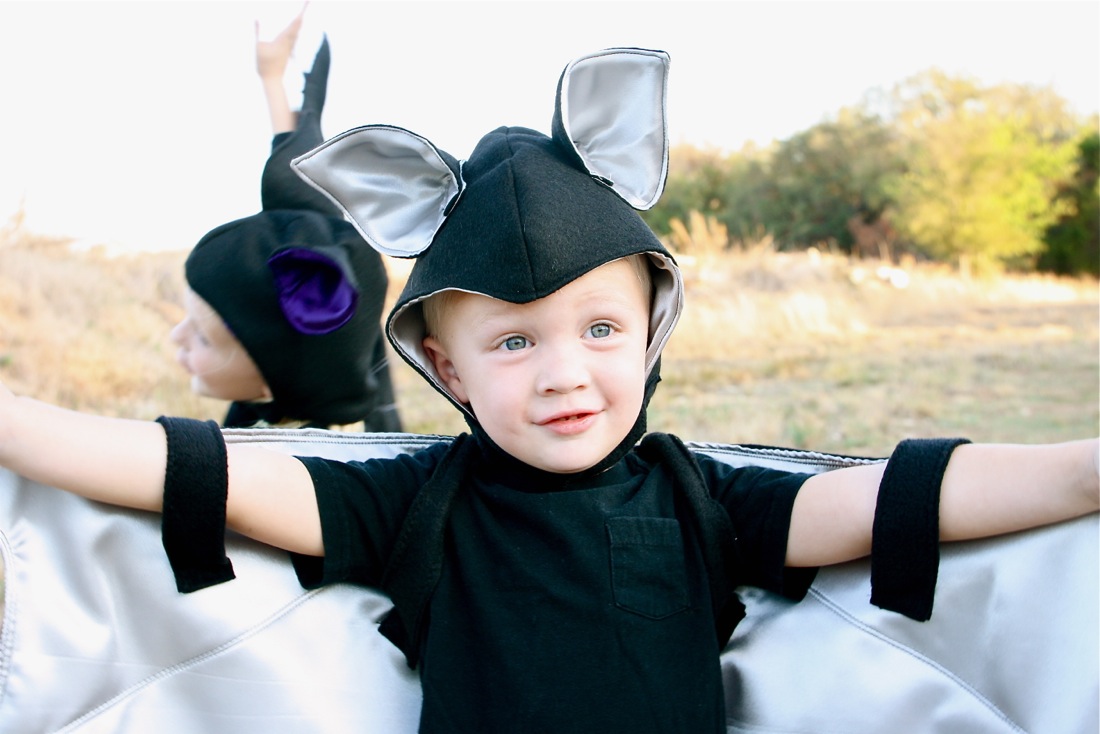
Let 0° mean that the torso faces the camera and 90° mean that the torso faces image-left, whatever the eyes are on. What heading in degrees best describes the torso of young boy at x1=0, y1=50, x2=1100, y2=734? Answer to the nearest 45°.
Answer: approximately 0°

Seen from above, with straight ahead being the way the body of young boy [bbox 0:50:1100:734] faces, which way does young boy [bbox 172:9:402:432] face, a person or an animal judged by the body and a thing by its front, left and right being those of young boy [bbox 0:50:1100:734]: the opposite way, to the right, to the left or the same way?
to the right

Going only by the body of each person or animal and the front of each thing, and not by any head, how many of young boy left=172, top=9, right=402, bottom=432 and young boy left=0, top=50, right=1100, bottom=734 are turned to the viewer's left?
1

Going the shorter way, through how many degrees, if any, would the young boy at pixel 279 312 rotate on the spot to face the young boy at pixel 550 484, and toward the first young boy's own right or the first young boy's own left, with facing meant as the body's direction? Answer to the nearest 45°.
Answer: approximately 90° to the first young boy's own left

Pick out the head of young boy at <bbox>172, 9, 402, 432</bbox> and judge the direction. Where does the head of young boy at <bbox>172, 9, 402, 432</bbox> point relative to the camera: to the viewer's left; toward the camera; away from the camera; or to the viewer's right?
to the viewer's left

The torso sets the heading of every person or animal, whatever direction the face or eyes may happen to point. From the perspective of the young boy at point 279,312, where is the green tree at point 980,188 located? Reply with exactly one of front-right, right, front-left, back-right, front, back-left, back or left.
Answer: back-right

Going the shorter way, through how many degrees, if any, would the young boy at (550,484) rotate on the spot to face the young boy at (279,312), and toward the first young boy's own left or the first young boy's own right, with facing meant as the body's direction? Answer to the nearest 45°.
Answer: approximately 135° to the first young boy's own right

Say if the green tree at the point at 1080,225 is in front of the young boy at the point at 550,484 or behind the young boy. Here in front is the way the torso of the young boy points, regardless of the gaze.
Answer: behind

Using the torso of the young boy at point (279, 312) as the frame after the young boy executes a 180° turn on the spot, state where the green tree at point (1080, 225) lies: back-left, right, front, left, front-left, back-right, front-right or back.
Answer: front-left

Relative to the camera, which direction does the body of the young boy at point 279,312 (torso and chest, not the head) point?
to the viewer's left
